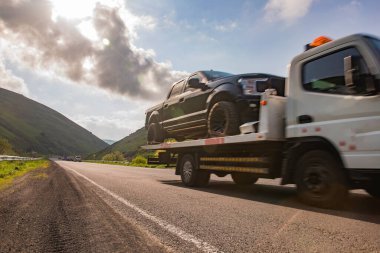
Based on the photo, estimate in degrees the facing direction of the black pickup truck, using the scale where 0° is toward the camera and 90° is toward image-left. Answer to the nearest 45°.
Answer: approximately 315°

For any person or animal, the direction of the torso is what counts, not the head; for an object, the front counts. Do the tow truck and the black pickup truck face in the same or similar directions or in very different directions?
same or similar directions

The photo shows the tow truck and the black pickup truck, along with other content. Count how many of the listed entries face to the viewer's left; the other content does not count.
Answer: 0

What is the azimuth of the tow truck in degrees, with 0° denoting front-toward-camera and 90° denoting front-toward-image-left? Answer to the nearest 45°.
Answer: approximately 315°
